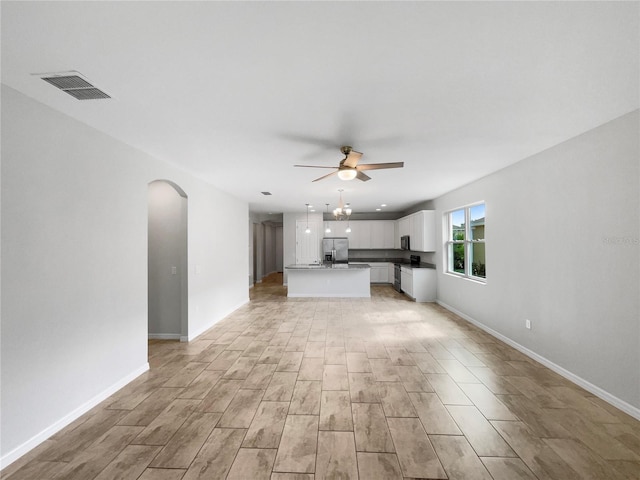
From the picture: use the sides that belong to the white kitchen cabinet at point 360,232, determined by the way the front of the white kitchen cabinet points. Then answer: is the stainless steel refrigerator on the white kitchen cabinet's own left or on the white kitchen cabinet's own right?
on the white kitchen cabinet's own right

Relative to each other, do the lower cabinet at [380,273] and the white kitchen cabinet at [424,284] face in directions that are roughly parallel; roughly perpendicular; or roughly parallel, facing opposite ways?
roughly perpendicular

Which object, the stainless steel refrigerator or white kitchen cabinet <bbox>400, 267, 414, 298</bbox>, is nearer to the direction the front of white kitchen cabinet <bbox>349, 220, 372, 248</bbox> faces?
the white kitchen cabinet

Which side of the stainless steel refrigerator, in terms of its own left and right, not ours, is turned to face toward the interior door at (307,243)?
right

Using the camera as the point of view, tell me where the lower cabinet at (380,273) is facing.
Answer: facing the viewer

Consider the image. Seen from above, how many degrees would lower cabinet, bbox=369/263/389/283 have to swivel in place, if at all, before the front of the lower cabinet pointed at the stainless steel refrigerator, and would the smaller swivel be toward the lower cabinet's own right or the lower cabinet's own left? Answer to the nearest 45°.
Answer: approximately 90° to the lower cabinet's own right

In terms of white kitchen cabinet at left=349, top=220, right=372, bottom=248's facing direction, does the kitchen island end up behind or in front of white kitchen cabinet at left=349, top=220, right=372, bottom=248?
in front

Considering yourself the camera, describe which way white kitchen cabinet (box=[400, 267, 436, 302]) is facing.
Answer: facing to the left of the viewer

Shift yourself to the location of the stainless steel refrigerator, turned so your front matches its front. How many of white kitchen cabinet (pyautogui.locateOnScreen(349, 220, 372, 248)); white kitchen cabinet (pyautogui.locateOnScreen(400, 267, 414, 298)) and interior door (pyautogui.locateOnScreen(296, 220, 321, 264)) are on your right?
1

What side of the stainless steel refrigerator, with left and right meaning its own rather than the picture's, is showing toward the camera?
front

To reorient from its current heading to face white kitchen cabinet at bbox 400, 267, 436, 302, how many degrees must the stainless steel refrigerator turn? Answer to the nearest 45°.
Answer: approximately 45° to its left

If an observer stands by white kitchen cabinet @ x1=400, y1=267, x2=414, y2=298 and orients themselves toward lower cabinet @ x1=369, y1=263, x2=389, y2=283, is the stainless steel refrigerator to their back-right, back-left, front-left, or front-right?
front-left
